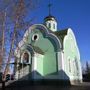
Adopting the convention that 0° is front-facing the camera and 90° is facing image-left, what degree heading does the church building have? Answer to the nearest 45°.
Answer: approximately 45°
